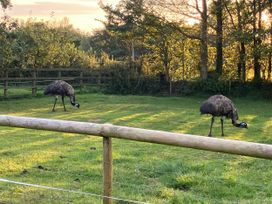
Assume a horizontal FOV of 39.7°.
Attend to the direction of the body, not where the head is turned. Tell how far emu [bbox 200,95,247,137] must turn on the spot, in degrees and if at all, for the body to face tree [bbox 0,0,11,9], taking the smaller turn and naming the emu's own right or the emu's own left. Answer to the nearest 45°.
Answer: approximately 135° to the emu's own left

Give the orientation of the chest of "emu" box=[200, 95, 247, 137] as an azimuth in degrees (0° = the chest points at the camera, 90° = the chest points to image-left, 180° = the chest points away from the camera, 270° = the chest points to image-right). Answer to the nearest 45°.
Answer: approximately 270°
